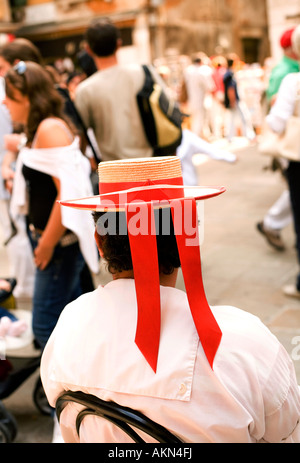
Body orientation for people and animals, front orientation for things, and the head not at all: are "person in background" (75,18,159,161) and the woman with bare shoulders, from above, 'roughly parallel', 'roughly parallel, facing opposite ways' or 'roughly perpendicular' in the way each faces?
roughly perpendicular

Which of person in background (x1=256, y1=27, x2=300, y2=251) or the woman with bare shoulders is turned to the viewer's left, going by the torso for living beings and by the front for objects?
the woman with bare shoulders

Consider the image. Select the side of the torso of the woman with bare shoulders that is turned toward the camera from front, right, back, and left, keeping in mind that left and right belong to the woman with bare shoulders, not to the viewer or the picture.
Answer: left

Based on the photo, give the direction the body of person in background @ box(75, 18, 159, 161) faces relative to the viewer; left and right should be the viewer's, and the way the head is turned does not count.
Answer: facing away from the viewer

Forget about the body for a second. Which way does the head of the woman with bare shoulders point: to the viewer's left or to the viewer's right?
to the viewer's left

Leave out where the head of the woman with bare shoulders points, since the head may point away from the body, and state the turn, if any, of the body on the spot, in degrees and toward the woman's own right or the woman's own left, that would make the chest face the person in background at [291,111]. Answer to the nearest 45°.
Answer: approximately 135° to the woman's own right

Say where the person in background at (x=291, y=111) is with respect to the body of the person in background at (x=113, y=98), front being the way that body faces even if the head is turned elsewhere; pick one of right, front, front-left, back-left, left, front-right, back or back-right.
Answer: right

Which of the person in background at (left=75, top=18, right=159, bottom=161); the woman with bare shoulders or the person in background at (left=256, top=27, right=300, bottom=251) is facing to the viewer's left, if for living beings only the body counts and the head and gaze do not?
the woman with bare shoulders
